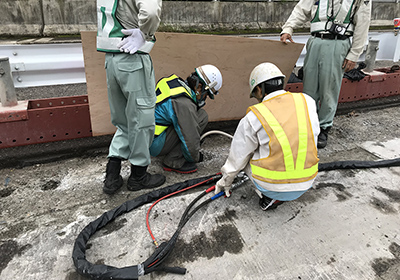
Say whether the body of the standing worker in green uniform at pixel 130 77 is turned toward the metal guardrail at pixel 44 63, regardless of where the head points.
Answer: no

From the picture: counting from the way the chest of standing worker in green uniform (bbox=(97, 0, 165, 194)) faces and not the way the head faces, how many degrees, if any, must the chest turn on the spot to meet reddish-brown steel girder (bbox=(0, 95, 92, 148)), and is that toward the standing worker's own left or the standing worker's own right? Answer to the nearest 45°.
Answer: approximately 90° to the standing worker's own left

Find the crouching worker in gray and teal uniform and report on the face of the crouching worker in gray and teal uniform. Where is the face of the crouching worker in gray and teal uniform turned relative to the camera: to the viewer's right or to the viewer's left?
to the viewer's right

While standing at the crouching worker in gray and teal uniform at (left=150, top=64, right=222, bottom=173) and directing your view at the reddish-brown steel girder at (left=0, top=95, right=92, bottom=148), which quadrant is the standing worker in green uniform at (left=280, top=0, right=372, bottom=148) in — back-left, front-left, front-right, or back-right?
back-right

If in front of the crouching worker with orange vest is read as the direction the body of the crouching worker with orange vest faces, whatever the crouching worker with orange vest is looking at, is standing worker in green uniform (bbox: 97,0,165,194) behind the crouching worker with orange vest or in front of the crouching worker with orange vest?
in front

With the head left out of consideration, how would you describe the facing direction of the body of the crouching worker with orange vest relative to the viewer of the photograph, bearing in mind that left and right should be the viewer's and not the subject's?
facing away from the viewer and to the left of the viewer

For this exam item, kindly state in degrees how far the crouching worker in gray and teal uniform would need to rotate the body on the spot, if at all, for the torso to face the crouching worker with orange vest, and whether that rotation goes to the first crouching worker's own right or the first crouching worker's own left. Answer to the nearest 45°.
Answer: approximately 45° to the first crouching worker's own right

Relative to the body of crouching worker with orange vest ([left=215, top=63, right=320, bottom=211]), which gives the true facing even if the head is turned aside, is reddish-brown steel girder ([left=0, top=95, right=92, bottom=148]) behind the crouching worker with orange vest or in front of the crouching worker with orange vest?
in front

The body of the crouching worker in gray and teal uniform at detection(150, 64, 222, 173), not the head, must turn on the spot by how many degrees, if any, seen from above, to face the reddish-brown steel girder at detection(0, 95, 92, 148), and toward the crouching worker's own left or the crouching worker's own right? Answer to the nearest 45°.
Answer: approximately 180°

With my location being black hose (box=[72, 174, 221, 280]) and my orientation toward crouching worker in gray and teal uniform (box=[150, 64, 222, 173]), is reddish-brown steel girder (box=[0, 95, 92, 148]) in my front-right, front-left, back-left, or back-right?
front-left

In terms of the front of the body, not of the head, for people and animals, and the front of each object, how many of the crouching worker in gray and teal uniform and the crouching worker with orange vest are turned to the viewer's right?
1

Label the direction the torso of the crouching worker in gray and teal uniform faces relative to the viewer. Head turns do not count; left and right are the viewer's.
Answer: facing to the right of the viewer

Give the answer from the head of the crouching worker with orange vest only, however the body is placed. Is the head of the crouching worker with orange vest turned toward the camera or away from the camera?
away from the camera

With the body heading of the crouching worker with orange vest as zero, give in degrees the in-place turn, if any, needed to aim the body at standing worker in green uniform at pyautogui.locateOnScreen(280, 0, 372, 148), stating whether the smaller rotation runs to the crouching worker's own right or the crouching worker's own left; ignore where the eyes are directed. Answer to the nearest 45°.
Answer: approximately 45° to the crouching worker's own right

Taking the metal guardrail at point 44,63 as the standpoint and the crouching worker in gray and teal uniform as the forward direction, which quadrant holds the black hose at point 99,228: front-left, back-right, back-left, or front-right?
front-right
